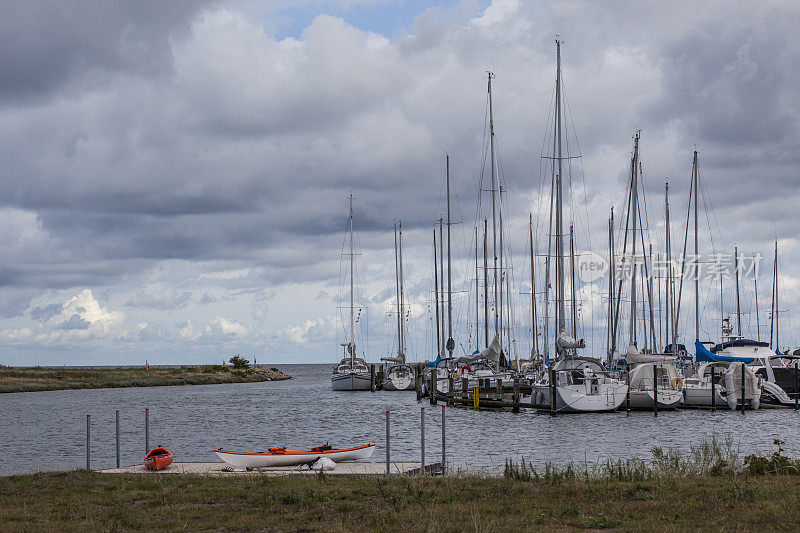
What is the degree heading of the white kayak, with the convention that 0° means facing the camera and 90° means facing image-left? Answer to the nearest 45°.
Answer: approximately 90°

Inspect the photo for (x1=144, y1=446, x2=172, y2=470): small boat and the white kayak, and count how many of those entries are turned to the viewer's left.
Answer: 1

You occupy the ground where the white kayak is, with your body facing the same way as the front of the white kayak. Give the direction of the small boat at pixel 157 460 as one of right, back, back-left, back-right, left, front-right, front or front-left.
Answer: front-left

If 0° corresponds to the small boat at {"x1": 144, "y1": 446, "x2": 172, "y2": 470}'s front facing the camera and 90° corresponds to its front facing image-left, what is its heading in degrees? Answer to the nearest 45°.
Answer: approximately 0°

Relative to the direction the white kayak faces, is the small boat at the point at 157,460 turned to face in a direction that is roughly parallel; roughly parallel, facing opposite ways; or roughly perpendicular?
roughly perpendicular

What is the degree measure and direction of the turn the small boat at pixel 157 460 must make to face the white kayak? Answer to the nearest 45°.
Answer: approximately 135° to its left
